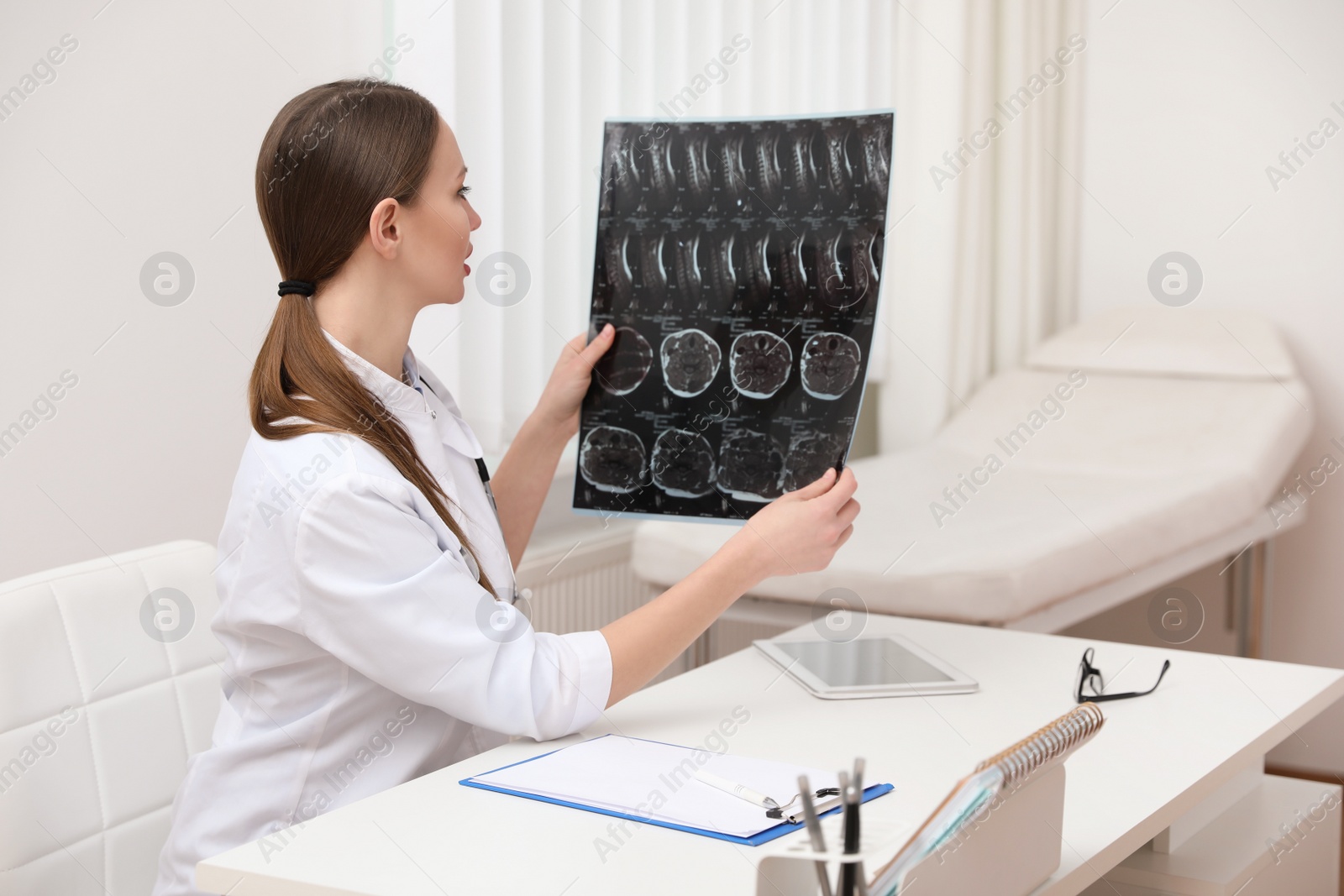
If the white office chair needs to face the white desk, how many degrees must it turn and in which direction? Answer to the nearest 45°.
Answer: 0° — it already faces it

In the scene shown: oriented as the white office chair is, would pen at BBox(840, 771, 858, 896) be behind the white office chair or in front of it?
in front

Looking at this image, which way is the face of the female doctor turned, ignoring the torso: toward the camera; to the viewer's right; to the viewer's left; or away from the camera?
to the viewer's right

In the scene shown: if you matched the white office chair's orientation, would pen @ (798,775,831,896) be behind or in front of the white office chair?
in front

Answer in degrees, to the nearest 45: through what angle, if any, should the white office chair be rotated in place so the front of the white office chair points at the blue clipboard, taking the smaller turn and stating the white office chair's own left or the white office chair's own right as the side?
0° — it already faces it

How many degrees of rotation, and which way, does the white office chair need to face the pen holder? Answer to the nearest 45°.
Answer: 0° — it already faces it

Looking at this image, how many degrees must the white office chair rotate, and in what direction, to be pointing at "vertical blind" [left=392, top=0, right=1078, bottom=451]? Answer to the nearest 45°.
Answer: approximately 90° to its left

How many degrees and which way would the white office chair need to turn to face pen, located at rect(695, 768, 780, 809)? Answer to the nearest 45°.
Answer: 0° — it already faces it

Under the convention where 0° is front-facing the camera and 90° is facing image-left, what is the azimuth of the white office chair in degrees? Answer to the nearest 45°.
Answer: approximately 315°

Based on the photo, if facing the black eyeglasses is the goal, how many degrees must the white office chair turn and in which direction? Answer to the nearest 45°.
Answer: approximately 45° to its left
